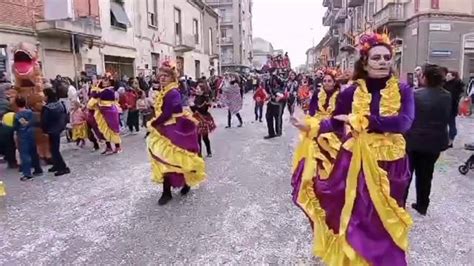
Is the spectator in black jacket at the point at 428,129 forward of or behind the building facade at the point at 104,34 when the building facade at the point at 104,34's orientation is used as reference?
forward

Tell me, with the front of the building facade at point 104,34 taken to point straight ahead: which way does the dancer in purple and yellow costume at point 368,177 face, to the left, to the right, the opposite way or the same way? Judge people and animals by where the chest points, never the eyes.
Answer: to the right

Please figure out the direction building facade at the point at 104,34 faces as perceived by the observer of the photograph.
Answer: facing the viewer and to the right of the viewer

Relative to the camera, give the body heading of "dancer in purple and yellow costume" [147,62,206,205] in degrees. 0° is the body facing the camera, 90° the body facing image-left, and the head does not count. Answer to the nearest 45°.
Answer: approximately 45°

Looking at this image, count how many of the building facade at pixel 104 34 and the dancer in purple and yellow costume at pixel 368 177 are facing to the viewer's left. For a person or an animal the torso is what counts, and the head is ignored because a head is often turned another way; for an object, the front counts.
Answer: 0

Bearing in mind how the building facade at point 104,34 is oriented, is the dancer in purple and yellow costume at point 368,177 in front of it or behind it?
in front

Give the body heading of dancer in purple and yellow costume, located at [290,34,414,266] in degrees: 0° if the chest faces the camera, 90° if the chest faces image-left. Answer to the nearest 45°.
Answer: approximately 0°

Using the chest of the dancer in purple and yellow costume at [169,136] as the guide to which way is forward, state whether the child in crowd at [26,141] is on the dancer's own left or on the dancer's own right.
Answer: on the dancer's own right

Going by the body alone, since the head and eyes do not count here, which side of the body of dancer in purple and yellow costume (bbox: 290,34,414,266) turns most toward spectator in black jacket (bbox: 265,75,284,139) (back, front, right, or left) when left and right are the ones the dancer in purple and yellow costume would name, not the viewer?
back

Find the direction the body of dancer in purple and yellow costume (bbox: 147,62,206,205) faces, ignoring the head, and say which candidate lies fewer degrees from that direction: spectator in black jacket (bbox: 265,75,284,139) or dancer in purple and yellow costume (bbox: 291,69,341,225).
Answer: the dancer in purple and yellow costume

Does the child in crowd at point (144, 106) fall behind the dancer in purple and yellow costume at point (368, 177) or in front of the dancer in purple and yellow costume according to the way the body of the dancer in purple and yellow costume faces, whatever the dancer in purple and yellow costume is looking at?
behind
